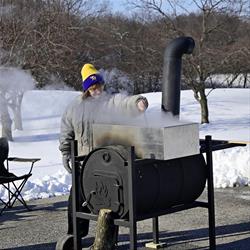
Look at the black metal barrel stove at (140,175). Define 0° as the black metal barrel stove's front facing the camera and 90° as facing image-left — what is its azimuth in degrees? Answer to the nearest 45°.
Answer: approximately 45°

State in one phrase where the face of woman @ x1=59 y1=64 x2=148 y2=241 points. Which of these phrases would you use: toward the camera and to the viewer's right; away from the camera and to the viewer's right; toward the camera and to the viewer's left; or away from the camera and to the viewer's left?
toward the camera and to the viewer's right

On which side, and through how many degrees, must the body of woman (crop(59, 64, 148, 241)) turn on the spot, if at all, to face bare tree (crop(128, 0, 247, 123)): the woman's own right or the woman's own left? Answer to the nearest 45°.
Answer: approximately 135° to the woman's own left

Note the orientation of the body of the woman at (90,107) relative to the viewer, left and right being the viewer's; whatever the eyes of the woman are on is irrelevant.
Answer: facing the viewer and to the right of the viewer

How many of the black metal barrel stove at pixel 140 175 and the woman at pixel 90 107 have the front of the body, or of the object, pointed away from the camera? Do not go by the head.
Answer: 0

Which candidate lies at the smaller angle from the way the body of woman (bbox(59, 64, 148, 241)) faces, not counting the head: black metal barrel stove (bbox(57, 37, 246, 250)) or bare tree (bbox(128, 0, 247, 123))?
the black metal barrel stove
